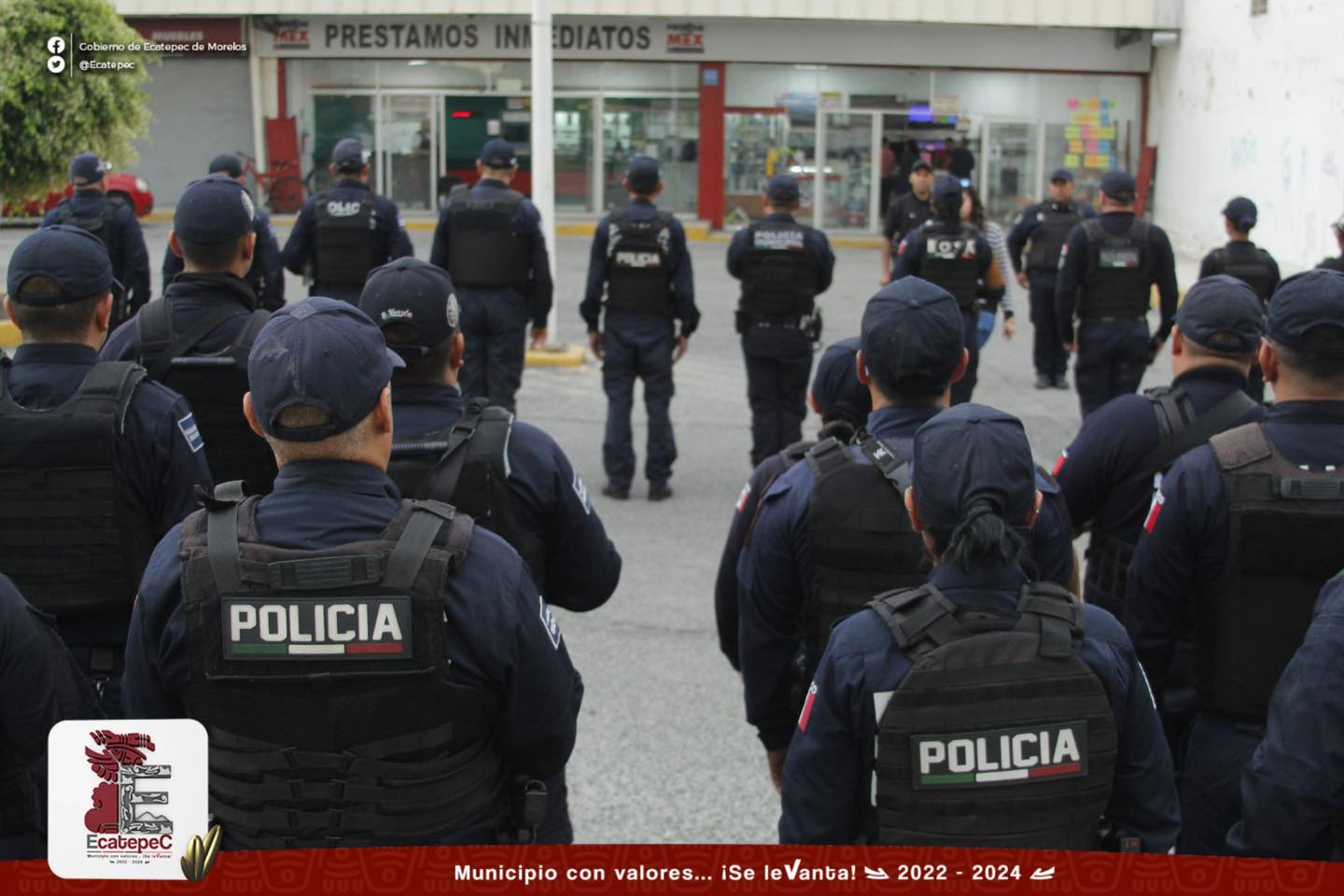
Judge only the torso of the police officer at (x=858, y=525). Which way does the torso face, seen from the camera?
away from the camera

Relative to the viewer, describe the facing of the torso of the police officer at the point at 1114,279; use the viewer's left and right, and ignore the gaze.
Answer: facing away from the viewer

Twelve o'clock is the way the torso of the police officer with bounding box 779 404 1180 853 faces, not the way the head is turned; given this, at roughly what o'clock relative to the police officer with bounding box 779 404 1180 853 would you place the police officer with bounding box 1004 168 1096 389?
the police officer with bounding box 1004 168 1096 389 is roughly at 12 o'clock from the police officer with bounding box 779 404 1180 853.

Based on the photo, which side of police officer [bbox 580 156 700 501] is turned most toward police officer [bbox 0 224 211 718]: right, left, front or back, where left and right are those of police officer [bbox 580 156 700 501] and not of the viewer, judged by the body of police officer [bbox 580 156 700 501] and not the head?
back

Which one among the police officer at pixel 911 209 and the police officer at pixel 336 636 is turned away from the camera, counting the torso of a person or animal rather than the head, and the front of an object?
the police officer at pixel 336 636

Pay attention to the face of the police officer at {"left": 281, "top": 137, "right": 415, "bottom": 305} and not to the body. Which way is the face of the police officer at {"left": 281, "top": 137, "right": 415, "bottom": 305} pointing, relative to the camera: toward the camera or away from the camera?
away from the camera

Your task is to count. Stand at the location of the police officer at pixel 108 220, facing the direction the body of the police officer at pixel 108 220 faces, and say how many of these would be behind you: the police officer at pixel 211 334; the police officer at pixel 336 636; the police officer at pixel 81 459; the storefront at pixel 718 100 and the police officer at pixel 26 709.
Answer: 4

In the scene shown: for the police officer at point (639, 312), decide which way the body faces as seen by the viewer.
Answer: away from the camera

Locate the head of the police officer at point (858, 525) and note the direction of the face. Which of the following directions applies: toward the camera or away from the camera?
away from the camera

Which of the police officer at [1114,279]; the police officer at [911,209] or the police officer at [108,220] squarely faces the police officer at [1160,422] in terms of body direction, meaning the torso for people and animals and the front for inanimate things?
the police officer at [911,209]

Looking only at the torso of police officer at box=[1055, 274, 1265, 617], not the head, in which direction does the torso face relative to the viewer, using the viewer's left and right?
facing away from the viewer

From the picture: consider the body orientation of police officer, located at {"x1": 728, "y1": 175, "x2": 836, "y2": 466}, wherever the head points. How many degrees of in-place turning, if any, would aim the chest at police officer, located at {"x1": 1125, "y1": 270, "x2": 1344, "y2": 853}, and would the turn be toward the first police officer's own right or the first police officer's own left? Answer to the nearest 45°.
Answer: approximately 180°

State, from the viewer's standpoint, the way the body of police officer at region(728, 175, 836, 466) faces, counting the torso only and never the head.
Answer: away from the camera
